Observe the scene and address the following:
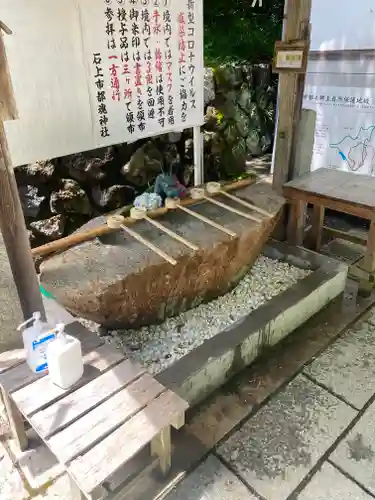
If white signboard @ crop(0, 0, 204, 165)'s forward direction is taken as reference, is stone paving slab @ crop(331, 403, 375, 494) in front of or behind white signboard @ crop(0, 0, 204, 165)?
in front

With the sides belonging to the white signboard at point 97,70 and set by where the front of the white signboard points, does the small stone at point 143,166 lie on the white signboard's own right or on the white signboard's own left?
on the white signboard's own left

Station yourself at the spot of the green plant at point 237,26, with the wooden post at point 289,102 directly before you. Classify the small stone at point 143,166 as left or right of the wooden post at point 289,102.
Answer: right

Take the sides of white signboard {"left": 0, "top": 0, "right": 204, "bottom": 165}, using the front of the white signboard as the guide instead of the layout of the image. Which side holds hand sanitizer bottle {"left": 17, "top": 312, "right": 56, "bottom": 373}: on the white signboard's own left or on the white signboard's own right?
on the white signboard's own right

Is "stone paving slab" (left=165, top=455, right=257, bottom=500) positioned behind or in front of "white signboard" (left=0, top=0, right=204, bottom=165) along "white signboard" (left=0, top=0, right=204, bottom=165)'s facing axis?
in front

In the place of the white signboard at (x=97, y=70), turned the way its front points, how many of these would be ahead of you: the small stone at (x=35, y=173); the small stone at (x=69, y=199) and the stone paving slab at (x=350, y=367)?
1

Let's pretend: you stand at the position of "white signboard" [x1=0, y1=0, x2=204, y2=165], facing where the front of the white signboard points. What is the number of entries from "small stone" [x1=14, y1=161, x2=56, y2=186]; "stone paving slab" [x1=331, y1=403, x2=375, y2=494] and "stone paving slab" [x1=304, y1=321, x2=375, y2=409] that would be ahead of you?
2

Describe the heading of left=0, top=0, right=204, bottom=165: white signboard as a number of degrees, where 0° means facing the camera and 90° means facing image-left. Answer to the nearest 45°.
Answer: approximately 315°

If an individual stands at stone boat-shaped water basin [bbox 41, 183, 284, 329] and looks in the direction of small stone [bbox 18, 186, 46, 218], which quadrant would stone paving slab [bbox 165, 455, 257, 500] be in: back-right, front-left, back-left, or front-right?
back-left

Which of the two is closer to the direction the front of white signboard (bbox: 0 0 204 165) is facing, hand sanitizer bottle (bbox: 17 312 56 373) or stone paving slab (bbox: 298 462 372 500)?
the stone paving slab

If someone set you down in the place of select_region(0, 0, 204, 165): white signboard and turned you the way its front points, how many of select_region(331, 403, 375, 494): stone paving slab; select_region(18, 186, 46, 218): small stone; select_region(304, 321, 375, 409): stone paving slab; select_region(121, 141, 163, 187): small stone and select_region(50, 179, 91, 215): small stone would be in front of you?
2
